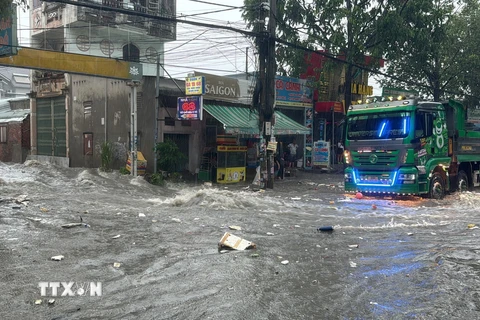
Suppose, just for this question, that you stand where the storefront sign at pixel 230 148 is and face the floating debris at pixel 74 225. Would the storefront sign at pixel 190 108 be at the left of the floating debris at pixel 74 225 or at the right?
right

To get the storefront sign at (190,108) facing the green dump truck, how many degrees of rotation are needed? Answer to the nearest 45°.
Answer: approximately 45° to its left

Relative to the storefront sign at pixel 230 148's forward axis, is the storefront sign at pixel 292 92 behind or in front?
behind

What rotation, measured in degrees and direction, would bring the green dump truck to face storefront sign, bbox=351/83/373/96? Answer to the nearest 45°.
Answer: approximately 135° to its right

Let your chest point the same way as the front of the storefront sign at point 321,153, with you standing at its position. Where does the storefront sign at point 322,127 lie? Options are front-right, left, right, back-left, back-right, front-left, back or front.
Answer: back

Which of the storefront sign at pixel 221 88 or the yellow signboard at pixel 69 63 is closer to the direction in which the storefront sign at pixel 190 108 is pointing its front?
the yellow signboard

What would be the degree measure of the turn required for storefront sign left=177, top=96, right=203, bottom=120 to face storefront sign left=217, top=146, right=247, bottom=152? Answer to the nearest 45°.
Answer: approximately 135° to its left

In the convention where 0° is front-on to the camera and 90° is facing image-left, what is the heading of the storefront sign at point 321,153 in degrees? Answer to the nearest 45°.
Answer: approximately 0°

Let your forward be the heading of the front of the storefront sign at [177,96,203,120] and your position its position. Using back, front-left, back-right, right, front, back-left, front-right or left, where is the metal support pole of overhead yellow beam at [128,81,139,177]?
right

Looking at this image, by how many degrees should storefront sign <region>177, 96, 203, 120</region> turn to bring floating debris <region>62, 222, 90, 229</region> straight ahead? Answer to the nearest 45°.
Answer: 0° — it already faces it

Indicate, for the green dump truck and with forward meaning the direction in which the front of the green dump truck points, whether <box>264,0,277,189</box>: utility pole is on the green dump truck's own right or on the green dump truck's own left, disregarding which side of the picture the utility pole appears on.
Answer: on the green dump truck's own right

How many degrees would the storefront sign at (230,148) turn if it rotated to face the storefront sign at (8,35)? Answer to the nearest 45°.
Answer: approximately 45° to its right

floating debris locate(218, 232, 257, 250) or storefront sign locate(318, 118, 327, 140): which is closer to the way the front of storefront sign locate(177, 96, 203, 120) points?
the floating debris

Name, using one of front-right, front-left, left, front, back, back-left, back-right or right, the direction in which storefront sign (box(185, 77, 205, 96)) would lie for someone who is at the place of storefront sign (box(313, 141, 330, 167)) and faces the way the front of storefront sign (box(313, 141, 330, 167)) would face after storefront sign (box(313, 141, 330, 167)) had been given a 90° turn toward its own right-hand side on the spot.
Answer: front-left
